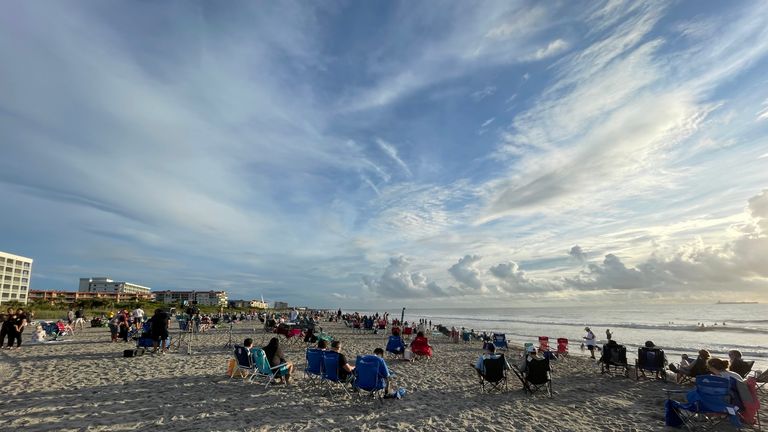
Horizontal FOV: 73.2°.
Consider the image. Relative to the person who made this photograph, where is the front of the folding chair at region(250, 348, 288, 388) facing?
facing away from the viewer and to the right of the viewer

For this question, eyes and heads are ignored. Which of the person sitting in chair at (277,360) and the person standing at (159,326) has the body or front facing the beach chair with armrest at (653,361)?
the person sitting in chair

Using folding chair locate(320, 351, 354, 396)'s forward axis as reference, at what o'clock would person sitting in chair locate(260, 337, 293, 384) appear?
The person sitting in chair is roughly at 9 o'clock from the folding chair.

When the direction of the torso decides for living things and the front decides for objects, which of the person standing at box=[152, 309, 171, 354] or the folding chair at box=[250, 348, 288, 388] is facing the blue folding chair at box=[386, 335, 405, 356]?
the folding chair

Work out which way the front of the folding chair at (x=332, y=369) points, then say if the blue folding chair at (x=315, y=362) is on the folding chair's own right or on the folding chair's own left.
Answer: on the folding chair's own left

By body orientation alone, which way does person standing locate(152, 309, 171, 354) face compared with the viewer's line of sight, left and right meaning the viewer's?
facing away from the viewer

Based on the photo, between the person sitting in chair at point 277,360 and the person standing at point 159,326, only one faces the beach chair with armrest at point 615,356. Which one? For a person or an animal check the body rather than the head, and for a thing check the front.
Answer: the person sitting in chair

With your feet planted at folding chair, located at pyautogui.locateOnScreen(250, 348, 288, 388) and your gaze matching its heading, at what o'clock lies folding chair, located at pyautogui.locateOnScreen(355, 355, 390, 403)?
folding chair, located at pyautogui.locateOnScreen(355, 355, 390, 403) is roughly at 3 o'clock from folding chair, located at pyautogui.locateOnScreen(250, 348, 288, 388).

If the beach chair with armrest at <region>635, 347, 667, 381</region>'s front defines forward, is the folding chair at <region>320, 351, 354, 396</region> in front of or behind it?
behind

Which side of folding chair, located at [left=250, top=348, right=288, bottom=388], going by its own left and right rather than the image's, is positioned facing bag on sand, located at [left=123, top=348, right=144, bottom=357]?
left

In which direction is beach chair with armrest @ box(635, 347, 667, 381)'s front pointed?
away from the camera

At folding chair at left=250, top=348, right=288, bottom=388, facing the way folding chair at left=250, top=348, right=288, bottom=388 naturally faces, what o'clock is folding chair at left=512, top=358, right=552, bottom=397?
folding chair at left=512, top=358, right=552, bottom=397 is roughly at 2 o'clock from folding chair at left=250, top=348, right=288, bottom=388.

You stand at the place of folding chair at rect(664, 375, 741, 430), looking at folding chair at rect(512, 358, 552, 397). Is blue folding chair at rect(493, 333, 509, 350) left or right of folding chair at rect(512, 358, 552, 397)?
right
